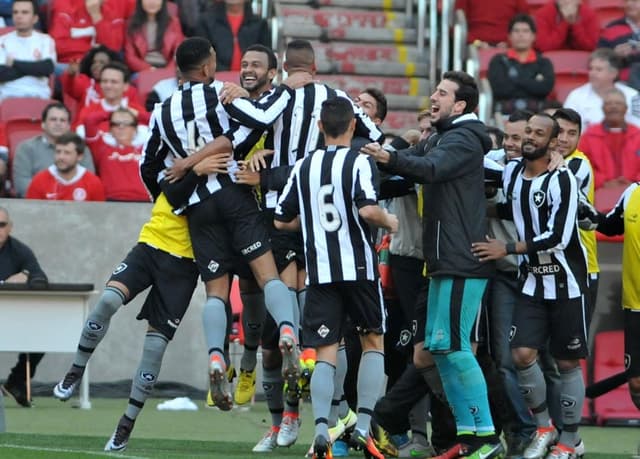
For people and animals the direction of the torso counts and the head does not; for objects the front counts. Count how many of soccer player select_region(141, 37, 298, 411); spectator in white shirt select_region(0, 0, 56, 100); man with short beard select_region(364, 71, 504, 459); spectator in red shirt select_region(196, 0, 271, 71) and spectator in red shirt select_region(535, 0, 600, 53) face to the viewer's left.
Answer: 1

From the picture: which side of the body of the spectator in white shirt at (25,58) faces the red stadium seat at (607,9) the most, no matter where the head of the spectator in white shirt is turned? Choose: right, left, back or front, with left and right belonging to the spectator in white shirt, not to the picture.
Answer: left

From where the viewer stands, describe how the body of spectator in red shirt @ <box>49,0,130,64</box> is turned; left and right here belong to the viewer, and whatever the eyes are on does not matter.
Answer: facing the viewer

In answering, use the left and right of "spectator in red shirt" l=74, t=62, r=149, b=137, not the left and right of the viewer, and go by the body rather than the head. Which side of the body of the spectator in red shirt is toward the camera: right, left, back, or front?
front

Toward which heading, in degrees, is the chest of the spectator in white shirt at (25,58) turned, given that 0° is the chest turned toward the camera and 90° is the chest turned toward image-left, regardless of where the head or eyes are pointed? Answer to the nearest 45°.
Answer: approximately 0°

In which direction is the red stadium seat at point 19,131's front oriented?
toward the camera

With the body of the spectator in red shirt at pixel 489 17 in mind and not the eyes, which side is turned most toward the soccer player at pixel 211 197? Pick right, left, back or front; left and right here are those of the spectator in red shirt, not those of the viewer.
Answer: front

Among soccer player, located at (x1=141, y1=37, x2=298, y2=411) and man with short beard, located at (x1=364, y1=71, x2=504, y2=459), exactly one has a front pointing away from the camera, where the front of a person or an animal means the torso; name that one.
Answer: the soccer player

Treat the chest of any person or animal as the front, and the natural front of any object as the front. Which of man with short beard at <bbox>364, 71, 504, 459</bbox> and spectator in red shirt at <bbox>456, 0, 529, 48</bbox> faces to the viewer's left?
the man with short beard

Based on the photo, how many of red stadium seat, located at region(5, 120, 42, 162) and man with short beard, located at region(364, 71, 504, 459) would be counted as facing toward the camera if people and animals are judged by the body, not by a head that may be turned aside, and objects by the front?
1

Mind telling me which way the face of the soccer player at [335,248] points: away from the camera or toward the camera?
away from the camera

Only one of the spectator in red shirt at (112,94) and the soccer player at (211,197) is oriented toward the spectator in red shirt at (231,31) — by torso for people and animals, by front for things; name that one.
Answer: the soccer player

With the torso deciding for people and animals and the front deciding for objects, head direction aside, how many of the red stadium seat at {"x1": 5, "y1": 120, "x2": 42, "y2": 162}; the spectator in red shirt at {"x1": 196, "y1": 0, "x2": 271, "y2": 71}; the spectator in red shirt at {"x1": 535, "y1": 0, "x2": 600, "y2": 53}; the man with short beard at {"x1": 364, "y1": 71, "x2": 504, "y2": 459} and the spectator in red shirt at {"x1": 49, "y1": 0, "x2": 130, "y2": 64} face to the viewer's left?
1

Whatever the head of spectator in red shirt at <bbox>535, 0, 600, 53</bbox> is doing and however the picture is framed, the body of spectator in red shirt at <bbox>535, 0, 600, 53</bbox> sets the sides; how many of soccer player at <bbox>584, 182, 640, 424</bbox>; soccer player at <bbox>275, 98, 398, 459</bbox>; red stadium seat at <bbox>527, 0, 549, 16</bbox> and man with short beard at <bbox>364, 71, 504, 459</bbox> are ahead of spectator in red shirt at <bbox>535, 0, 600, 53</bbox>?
3

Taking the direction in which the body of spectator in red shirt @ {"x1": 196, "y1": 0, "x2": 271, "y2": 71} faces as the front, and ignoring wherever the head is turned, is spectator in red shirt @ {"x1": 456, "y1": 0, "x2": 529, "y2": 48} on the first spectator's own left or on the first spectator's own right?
on the first spectator's own left
